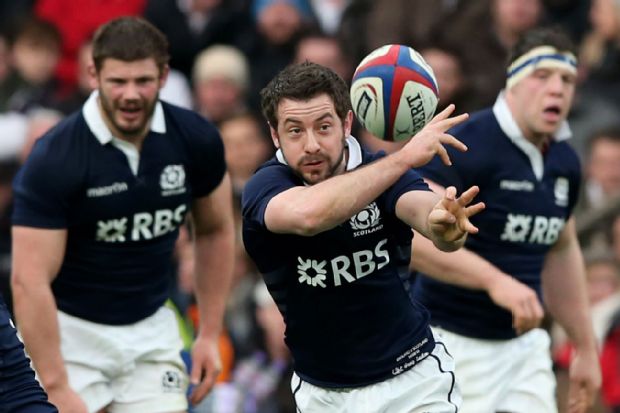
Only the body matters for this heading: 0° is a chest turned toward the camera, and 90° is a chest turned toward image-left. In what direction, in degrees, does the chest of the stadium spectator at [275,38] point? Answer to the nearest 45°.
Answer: approximately 0°

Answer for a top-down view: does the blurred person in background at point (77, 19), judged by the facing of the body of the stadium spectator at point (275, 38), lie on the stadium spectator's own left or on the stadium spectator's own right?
on the stadium spectator's own right

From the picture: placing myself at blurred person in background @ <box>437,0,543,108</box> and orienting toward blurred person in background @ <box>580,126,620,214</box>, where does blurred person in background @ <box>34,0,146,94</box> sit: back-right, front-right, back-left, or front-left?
back-right

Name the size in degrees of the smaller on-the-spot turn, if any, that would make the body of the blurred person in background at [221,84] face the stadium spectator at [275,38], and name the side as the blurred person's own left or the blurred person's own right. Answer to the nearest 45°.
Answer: approximately 135° to the blurred person's own left

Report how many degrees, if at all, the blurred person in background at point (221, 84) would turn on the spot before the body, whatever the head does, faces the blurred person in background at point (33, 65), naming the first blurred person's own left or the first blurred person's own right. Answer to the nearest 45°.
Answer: approximately 90° to the first blurred person's own right

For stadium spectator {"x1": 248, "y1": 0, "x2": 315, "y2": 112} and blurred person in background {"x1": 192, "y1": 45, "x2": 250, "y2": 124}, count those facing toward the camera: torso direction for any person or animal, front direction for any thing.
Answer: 2

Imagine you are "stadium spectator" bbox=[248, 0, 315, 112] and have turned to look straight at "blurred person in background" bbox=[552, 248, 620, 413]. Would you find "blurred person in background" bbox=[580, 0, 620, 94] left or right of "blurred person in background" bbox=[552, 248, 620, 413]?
left
